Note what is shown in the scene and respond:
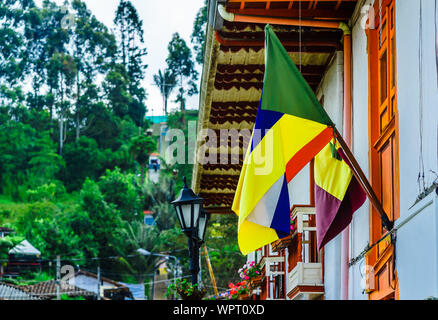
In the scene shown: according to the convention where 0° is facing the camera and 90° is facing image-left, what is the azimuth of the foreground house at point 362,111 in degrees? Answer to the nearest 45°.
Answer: approximately 90°

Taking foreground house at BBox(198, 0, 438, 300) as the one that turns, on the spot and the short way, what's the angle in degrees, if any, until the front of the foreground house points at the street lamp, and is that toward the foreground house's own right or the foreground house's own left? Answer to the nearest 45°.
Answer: approximately 45° to the foreground house's own right

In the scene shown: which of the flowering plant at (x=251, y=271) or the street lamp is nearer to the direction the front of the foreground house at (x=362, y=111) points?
the street lamp
